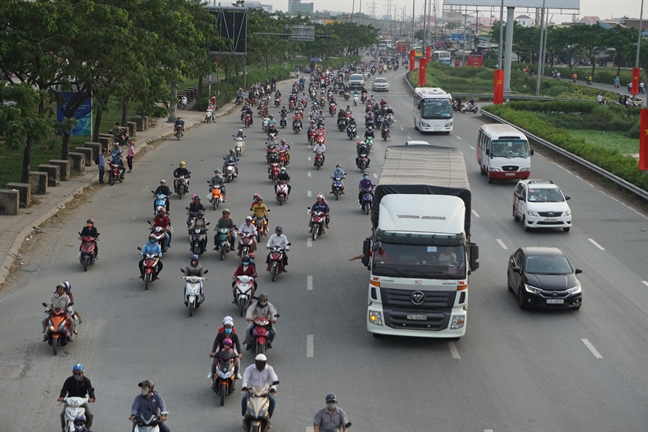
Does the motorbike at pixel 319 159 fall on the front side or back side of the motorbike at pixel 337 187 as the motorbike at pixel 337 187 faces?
on the back side

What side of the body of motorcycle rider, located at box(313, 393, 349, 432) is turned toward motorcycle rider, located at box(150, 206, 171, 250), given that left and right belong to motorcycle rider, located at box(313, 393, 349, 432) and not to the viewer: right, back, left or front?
back

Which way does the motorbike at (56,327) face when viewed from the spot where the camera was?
facing the viewer

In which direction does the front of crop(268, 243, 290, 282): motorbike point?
toward the camera

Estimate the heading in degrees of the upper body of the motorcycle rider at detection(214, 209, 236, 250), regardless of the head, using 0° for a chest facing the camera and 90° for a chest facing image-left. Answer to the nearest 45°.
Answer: approximately 0°

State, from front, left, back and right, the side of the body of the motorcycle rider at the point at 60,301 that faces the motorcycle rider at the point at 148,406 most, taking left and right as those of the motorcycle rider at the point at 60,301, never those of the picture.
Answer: front

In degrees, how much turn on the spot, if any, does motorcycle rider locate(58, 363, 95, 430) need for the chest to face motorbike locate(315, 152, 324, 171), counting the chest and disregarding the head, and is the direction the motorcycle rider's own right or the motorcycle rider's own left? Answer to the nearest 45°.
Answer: approximately 180°

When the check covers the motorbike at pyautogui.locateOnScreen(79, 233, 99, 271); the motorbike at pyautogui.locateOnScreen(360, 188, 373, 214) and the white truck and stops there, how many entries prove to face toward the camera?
3

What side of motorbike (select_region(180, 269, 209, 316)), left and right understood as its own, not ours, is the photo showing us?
front

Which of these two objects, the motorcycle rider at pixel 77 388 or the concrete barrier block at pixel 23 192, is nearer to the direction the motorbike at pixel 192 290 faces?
the motorcycle rider

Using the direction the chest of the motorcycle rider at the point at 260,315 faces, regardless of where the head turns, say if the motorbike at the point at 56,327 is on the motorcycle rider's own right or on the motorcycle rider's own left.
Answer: on the motorcycle rider's own right
